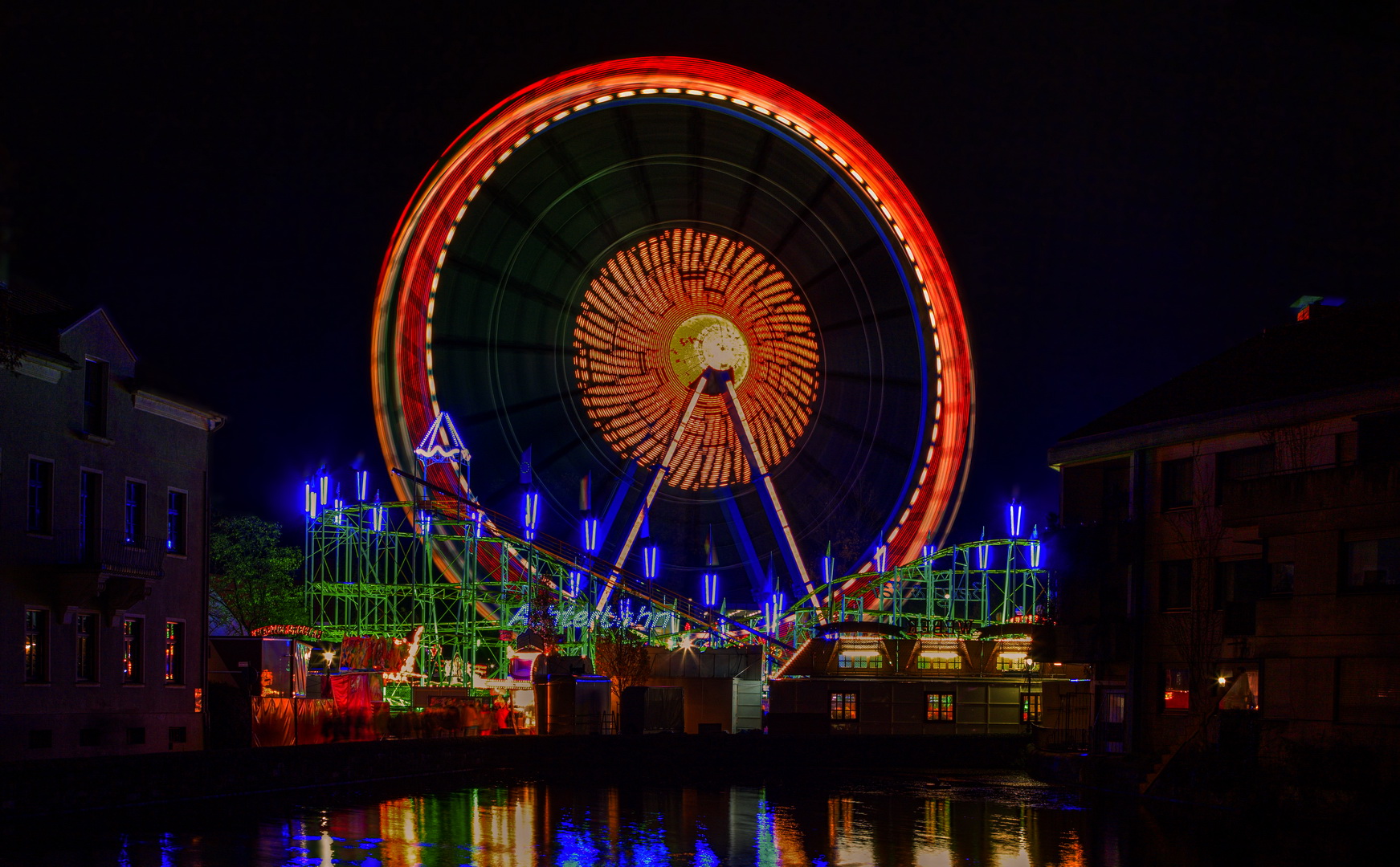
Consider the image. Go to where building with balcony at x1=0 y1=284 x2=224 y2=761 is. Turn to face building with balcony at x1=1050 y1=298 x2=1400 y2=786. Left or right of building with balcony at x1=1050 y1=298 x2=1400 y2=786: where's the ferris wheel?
left

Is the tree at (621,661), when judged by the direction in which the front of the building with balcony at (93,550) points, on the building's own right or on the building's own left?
on the building's own left

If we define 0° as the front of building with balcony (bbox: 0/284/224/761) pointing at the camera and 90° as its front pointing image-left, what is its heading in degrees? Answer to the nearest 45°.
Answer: approximately 315°

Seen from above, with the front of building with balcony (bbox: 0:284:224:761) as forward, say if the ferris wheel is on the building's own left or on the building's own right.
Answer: on the building's own left

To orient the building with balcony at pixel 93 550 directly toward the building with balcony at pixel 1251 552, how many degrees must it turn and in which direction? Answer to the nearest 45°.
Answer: approximately 45° to its left

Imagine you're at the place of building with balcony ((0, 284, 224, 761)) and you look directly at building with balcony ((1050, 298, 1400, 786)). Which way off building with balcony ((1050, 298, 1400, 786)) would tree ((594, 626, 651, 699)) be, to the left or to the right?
left
